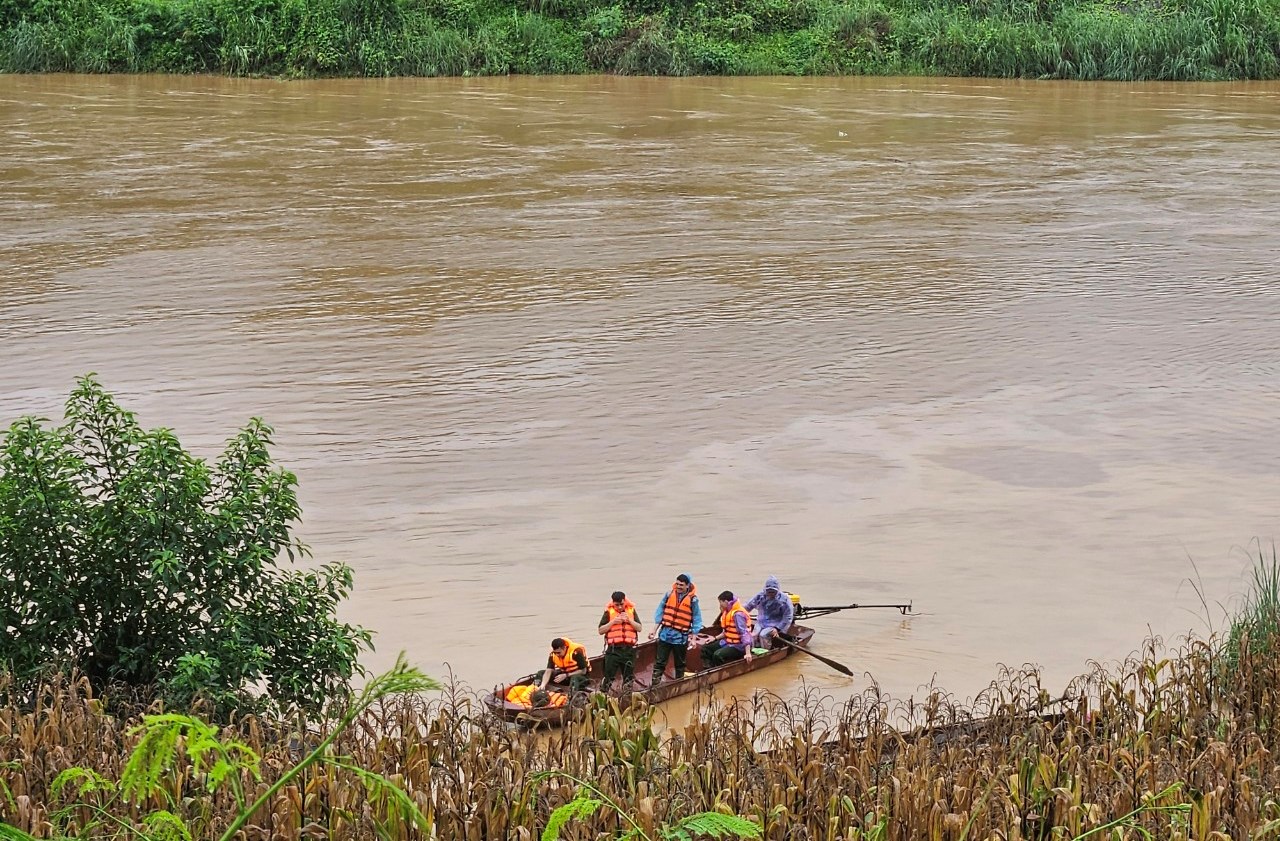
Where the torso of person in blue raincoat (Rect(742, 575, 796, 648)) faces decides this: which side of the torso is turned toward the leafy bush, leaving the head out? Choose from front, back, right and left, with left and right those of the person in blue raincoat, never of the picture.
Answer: front

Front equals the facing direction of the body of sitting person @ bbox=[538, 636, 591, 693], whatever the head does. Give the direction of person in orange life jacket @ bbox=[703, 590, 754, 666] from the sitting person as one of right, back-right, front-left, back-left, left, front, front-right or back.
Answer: back

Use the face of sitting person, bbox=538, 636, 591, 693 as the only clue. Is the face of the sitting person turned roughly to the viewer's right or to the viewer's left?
to the viewer's left

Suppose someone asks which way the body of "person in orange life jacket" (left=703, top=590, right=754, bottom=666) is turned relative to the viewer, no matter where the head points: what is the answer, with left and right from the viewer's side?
facing the viewer and to the left of the viewer

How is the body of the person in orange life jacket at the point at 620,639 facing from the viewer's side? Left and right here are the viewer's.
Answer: facing the viewer

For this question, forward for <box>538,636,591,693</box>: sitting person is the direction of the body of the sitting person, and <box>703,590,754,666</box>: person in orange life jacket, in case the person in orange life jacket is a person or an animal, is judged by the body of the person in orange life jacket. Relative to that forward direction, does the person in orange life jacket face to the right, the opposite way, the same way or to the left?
the same way

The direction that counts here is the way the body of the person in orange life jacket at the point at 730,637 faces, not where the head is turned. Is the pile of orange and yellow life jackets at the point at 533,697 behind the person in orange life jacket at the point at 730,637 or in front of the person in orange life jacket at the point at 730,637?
in front

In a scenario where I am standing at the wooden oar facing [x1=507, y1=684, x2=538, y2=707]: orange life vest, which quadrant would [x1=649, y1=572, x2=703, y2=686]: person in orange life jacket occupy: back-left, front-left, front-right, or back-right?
front-right

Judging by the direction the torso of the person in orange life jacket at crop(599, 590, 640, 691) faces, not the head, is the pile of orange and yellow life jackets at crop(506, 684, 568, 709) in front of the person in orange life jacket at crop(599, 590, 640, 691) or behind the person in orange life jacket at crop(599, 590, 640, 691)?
in front

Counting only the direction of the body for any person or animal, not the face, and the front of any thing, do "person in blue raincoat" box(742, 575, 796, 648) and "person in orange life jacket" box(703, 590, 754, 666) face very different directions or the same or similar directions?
same or similar directions

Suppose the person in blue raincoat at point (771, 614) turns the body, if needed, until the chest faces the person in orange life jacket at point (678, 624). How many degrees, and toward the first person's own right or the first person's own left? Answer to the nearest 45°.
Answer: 0° — they already face them

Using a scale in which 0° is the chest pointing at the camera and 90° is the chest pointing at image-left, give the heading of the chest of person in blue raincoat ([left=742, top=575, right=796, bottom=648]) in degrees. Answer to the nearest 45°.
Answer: approximately 45°

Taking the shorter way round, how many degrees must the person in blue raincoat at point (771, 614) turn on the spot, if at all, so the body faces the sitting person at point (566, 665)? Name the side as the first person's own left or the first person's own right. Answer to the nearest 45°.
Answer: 0° — they already face them

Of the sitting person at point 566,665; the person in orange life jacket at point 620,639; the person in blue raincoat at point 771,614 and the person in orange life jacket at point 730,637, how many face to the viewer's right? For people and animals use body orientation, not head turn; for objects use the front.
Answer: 0

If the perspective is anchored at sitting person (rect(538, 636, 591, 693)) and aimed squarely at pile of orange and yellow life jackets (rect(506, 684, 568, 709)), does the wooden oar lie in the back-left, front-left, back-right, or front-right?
back-left

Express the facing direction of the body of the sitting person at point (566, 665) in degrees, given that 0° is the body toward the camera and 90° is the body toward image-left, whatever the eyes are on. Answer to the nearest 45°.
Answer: approximately 45°

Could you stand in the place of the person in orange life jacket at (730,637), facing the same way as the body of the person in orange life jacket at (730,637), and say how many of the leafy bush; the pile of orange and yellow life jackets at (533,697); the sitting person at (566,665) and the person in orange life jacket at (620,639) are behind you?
0

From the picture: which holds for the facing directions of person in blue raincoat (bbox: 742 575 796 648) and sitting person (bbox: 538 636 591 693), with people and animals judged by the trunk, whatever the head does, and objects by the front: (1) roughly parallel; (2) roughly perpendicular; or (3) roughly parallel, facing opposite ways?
roughly parallel

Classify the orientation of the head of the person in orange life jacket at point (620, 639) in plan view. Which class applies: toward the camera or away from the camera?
toward the camera

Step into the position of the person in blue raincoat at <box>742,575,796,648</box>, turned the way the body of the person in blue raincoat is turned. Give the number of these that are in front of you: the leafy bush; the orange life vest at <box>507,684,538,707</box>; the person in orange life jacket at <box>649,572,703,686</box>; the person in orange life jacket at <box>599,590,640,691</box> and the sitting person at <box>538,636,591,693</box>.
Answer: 5
